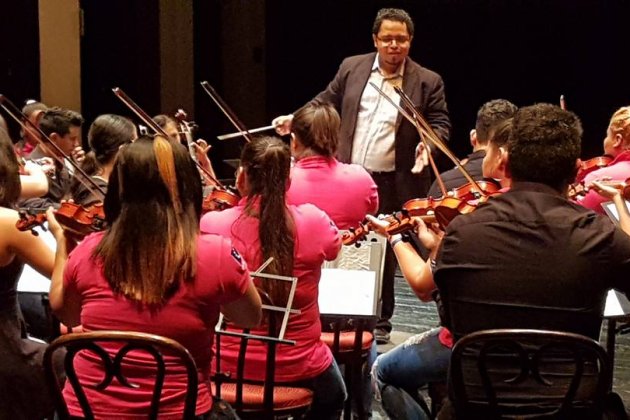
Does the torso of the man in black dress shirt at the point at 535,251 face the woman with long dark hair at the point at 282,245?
no

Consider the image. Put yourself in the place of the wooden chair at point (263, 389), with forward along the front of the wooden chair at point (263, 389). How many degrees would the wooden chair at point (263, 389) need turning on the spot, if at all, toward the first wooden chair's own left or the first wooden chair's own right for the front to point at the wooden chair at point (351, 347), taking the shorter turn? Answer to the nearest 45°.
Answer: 0° — it already faces it

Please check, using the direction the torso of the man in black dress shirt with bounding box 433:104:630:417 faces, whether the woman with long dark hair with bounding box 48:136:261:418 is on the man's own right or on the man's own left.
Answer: on the man's own left

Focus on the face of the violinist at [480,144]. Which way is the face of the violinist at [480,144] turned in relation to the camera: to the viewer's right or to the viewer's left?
to the viewer's left

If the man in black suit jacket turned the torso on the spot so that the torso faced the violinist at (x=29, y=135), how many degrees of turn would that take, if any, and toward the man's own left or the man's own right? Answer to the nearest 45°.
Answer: approximately 90° to the man's own right

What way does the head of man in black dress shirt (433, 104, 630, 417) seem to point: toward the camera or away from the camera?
away from the camera

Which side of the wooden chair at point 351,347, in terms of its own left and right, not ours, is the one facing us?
back

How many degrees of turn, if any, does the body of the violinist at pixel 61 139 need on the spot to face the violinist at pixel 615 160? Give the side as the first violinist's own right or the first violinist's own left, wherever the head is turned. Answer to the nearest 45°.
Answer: approximately 45° to the first violinist's own right

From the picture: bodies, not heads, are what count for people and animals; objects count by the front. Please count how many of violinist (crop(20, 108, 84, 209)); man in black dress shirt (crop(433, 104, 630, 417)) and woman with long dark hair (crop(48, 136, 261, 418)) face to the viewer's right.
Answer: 1

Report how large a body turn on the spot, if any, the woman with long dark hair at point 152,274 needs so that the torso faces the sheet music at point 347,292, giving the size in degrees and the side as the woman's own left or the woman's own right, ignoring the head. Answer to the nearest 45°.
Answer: approximately 45° to the woman's own right

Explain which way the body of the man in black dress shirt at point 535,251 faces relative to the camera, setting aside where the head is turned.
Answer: away from the camera

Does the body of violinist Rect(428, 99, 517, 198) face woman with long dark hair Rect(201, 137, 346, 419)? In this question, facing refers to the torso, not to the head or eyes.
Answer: no

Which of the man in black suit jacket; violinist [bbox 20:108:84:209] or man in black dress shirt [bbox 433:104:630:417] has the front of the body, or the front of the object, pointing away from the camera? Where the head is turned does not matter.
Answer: the man in black dress shirt

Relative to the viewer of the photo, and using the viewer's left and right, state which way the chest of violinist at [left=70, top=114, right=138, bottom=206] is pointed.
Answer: facing away from the viewer and to the right of the viewer

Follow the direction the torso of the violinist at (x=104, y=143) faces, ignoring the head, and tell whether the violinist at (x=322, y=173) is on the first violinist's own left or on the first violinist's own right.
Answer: on the first violinist's own right

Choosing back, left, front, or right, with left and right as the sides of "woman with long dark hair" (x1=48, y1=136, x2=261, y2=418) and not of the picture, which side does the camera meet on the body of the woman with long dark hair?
back

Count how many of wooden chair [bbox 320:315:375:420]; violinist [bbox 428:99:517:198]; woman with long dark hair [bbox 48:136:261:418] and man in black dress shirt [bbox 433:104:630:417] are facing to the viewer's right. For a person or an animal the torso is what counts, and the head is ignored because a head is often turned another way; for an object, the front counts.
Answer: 0

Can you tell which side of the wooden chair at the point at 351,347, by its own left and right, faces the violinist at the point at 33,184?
left

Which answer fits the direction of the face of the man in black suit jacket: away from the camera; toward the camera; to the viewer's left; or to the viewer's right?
toward the camera

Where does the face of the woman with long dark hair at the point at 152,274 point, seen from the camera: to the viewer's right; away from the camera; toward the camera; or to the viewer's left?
away from the camera
